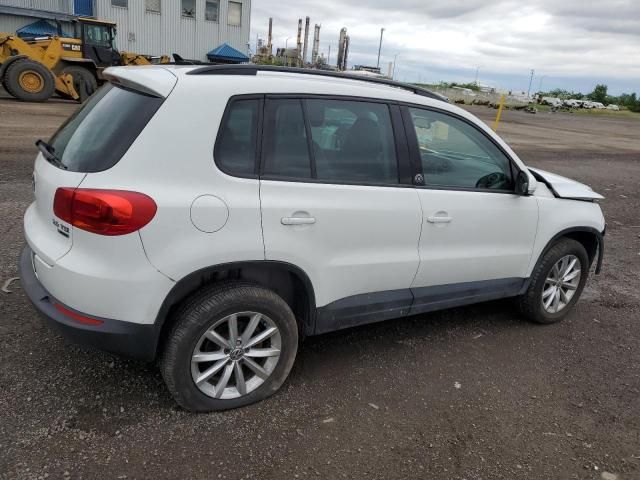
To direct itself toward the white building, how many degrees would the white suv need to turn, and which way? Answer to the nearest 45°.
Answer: approximately 45° to its left

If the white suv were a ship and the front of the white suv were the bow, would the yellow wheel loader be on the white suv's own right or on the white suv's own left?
on the white suv's own left

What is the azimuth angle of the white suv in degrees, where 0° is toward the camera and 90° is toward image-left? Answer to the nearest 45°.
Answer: approximately 225°

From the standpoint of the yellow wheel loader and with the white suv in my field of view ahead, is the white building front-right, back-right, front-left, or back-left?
back-left
